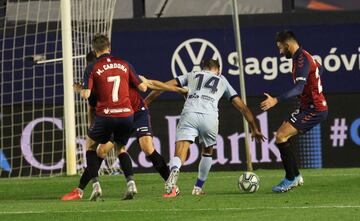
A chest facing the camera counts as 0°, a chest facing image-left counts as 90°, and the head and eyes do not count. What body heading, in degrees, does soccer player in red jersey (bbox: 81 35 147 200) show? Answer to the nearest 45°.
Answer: approximately 180°

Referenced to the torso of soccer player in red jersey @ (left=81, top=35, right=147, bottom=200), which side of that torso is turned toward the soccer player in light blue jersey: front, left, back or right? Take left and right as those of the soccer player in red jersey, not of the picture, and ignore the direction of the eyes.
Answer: right

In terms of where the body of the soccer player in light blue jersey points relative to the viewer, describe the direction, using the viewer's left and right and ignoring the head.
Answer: facing away from the viewer
